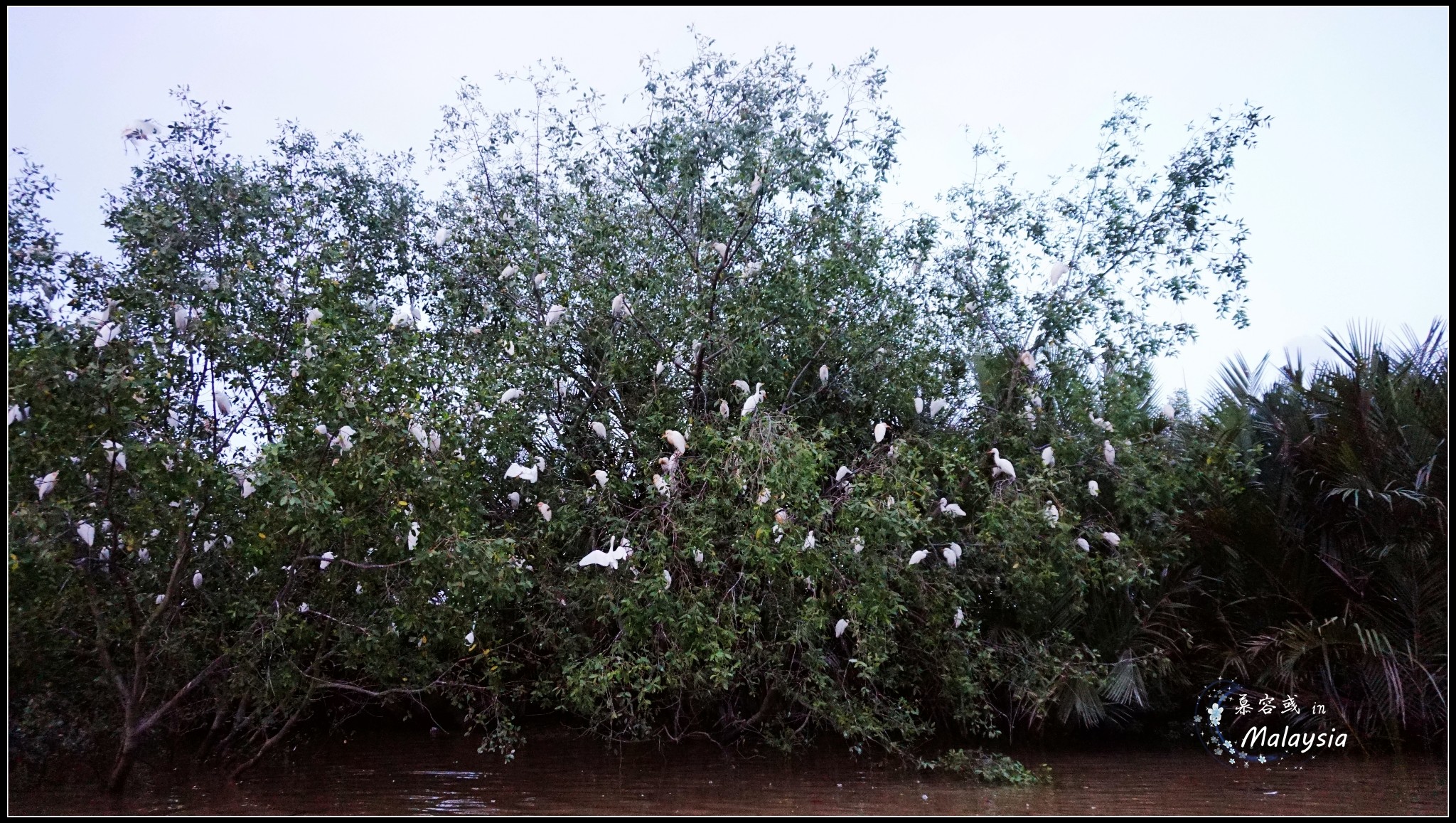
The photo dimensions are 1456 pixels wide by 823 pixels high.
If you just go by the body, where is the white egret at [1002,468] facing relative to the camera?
to the viewer's left

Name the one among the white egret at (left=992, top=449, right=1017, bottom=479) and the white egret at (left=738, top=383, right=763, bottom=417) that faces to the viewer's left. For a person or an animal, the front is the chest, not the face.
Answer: the white egret at (left=992, top=449, right=1017, bottom=479)

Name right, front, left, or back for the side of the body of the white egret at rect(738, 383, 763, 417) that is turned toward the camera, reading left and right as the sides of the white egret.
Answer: right

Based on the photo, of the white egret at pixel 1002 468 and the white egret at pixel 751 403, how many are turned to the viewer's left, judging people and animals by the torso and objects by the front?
1

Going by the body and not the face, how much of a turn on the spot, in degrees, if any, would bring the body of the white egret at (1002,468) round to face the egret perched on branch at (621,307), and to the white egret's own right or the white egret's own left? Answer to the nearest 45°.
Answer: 0° — it already faces it

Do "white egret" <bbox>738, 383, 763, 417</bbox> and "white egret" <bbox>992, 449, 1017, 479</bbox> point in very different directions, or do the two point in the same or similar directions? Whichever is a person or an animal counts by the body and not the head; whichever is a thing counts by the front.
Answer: very different directions

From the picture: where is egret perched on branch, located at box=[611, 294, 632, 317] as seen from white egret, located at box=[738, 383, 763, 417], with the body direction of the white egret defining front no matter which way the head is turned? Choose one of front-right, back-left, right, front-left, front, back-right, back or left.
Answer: back-left
